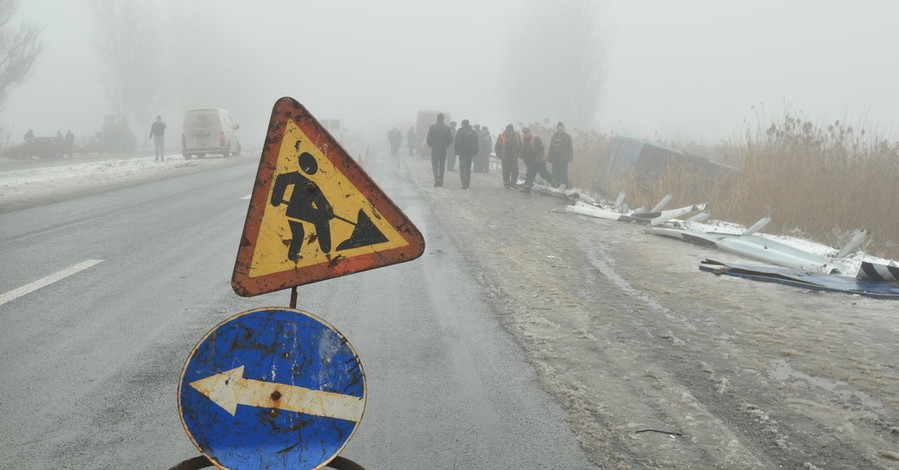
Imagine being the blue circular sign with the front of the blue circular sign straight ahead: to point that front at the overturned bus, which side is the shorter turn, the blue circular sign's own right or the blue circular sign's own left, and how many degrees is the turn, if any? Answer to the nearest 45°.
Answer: approximately 135° to the blue circular sign's own left

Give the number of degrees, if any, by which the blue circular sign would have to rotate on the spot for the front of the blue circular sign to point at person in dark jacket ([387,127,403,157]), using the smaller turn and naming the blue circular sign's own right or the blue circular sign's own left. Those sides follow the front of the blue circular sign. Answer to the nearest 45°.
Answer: approximately 180°

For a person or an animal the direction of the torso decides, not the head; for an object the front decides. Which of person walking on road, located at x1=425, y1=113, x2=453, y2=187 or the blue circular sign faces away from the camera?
the person walking on road

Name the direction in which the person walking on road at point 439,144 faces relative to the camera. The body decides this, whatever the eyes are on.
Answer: away from the camera

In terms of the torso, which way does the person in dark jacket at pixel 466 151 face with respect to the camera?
away from the camera

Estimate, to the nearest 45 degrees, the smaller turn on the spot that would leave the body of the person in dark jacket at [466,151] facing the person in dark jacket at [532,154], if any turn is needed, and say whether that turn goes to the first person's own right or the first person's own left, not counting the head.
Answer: approximately 90° to the first person's own right
